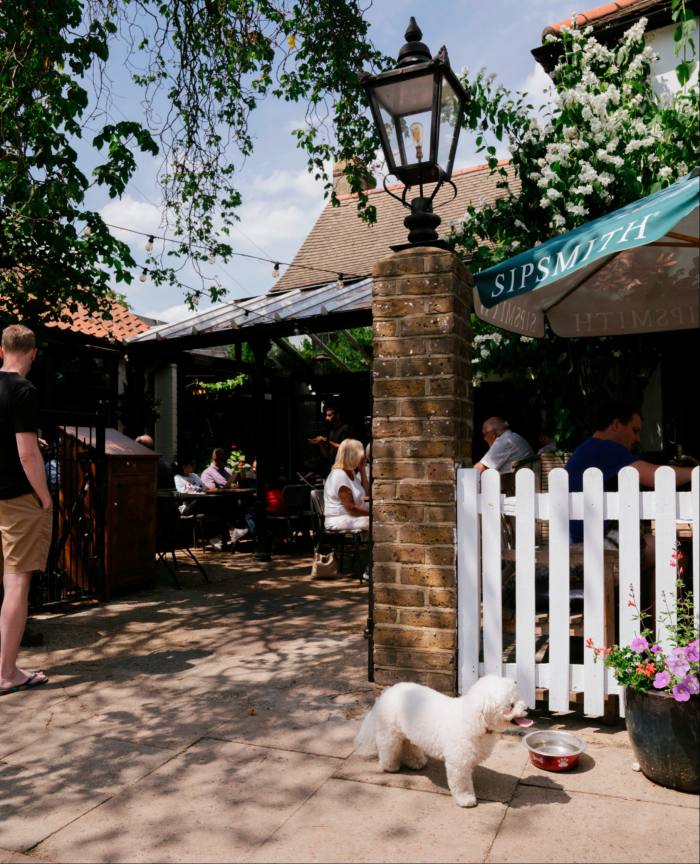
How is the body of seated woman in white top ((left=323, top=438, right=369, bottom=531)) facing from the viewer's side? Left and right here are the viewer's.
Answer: facing to the right of the viewer

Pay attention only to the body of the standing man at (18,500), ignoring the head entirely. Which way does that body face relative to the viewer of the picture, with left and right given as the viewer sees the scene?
facing away from the viewer and to the right of the viewer

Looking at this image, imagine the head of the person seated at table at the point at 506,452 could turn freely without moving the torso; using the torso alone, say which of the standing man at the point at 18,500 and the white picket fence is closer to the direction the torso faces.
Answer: the standing man

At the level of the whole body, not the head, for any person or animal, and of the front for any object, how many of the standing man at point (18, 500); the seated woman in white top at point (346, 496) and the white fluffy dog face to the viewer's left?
0

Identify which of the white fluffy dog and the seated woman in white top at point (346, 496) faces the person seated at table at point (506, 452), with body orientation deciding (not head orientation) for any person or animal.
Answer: the seated woman in white top

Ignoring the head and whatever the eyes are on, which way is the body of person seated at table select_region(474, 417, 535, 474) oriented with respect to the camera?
to the viewer's left

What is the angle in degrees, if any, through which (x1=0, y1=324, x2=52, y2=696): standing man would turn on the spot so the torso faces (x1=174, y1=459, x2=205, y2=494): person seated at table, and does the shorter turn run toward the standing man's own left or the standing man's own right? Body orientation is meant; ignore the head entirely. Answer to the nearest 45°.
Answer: approximately 45° to the standing man's own left

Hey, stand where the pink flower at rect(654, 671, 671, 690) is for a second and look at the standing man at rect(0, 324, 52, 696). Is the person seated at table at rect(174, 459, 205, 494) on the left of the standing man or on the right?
right

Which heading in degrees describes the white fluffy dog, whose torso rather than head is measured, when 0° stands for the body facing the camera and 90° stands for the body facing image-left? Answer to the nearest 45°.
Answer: approximately 315°

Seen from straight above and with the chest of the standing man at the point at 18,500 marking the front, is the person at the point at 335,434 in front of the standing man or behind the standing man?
in front

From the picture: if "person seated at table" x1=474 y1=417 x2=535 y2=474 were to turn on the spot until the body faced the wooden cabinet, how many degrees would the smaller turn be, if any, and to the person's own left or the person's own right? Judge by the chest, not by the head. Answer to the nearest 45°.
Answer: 0° — they already face it

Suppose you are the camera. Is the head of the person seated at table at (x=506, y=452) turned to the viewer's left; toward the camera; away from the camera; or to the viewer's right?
to the viewer's left

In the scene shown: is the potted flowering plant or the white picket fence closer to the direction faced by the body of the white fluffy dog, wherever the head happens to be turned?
the potted flowering plant
